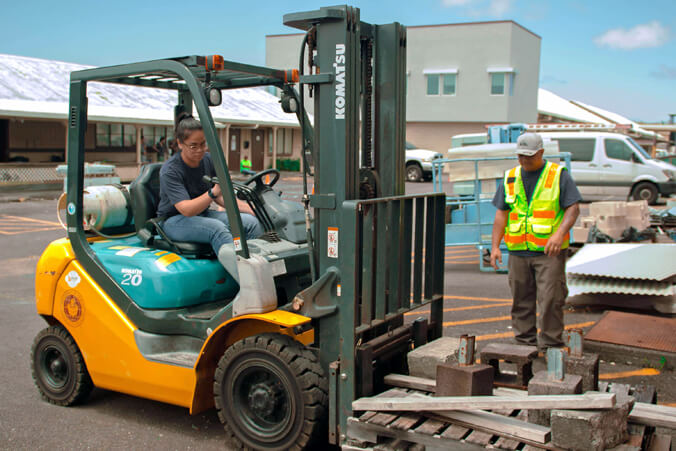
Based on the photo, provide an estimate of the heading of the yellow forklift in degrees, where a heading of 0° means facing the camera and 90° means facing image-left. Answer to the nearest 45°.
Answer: approximately 315°

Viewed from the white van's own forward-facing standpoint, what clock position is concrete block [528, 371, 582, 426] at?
The concrete block is roughly at 3 o'clock from the white van.

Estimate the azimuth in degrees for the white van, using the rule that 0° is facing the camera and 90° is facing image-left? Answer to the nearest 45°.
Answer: approximately 270°

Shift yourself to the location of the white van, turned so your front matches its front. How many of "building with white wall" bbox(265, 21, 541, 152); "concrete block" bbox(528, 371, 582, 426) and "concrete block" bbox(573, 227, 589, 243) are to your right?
2

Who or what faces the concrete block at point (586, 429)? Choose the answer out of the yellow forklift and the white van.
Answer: the yellow forklift

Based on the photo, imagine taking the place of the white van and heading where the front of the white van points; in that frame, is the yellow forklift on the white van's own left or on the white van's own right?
on the white van's own right

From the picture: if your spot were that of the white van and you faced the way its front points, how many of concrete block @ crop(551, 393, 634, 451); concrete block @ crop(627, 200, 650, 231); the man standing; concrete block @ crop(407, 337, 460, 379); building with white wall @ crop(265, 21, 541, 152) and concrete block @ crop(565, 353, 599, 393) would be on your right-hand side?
5

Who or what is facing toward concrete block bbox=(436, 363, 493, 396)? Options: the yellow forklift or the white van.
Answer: the yellow forklift

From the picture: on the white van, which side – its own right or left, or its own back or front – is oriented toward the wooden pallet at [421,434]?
right

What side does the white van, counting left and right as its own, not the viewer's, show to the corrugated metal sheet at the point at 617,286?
right

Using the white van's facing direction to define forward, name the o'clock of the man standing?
The man standing is roughly at 3 o'clock from the white van.
